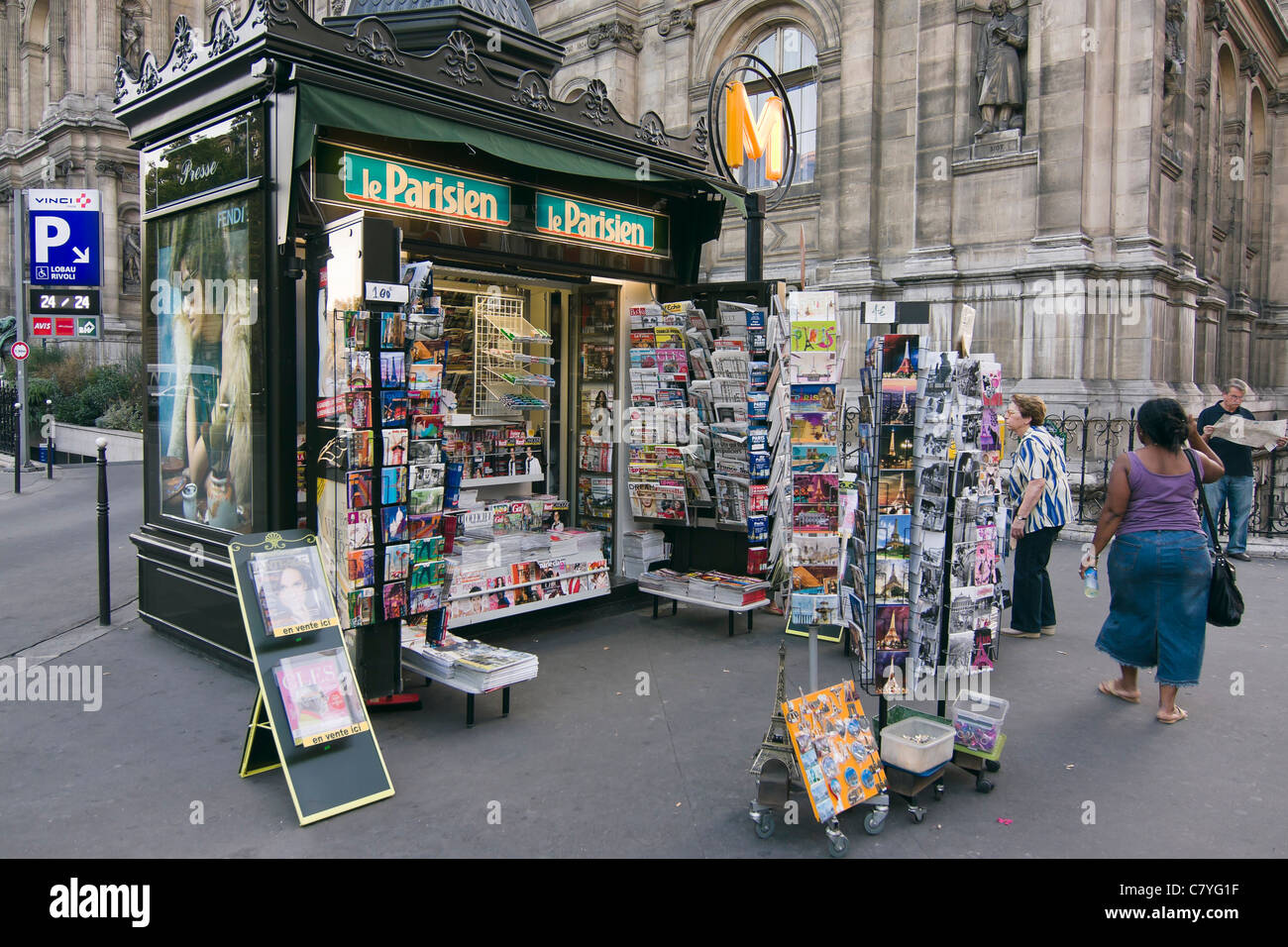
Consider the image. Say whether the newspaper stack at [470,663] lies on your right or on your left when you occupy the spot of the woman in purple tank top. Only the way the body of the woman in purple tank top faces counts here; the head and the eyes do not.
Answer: on your left

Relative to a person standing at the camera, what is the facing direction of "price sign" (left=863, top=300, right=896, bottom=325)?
facing the viewer

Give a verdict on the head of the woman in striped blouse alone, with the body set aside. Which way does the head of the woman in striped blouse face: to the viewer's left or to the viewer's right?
to the viewer's left

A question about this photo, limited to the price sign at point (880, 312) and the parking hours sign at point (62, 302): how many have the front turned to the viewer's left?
0

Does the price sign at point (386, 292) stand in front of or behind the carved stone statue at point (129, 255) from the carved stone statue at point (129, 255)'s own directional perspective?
in front

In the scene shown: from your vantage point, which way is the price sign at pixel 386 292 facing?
toward the camera

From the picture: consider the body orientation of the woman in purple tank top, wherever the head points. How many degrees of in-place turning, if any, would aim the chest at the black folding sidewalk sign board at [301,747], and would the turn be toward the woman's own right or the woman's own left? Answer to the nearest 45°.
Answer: approximately 135° to the woman's own left

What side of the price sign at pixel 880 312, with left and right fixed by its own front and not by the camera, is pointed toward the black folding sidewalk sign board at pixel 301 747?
right

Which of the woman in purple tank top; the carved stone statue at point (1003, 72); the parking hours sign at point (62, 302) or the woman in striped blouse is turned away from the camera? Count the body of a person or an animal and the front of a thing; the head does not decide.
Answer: the woman in purple tank top

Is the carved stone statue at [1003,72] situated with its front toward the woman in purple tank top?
yes

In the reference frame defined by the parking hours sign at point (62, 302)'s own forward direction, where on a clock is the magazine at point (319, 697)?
The magazine is roughly at 12 o'clock from the parking hours sign.

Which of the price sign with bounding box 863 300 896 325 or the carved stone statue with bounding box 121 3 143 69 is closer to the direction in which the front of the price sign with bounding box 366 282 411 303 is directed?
the price sign

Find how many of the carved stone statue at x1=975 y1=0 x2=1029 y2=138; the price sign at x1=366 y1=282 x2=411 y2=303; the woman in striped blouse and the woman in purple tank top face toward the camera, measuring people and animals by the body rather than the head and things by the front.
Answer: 2

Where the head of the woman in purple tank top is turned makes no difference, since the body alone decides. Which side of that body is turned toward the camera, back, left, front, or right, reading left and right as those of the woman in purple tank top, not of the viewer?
back

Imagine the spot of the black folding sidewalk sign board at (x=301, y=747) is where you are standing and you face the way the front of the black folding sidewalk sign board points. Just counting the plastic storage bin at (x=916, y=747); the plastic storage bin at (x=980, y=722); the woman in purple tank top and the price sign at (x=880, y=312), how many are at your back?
0
